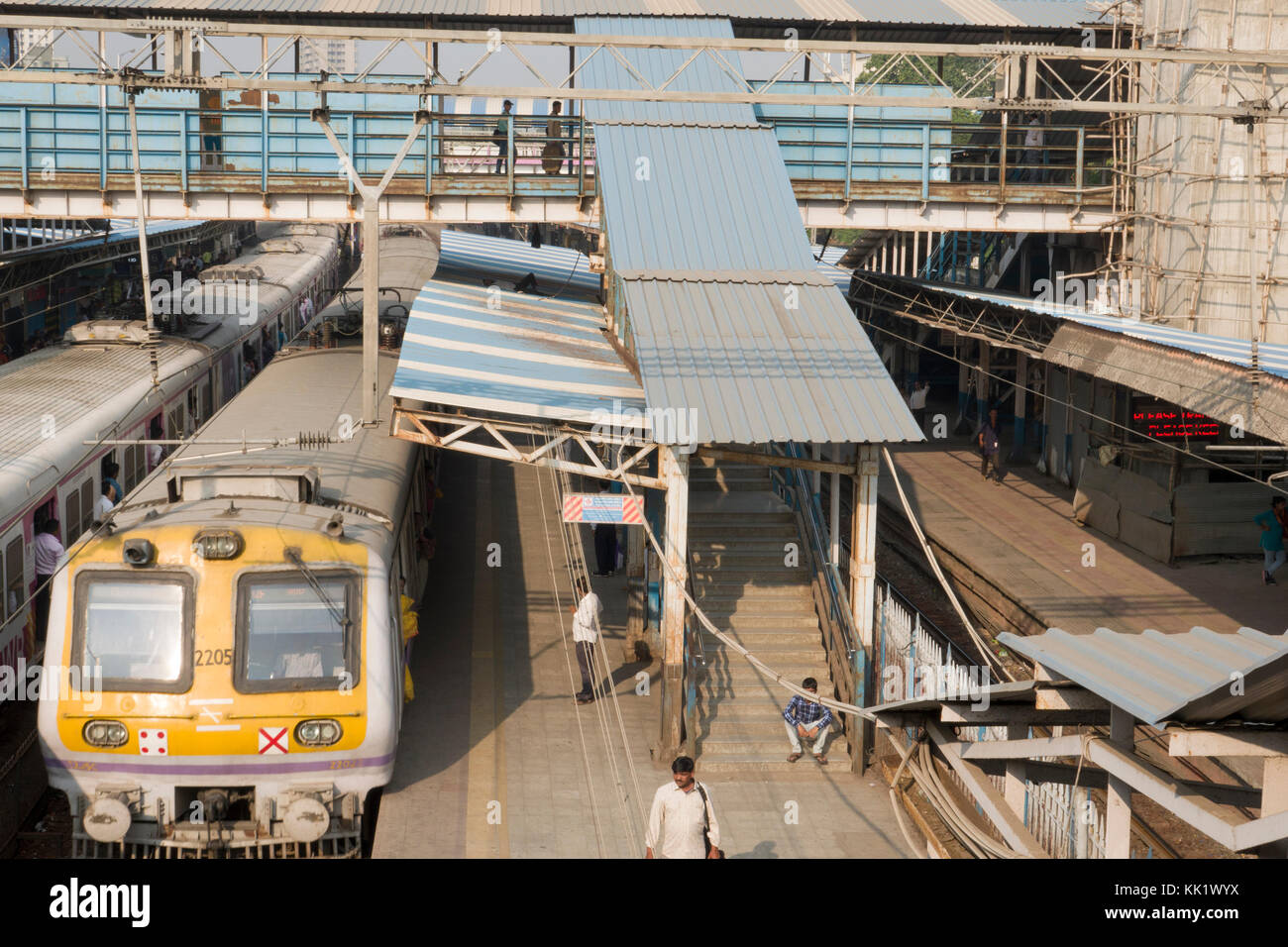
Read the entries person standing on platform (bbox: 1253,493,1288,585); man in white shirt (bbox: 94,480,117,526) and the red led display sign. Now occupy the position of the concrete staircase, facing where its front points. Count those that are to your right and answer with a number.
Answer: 1

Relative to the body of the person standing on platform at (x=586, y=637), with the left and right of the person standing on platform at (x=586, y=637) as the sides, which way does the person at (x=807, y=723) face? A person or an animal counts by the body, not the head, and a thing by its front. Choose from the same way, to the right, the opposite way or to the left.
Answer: to the left

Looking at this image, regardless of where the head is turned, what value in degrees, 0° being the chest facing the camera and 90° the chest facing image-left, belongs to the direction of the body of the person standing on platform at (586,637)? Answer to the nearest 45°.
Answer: approximately 90°

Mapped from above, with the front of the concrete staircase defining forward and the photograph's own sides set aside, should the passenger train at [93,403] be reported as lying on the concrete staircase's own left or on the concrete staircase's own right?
on the concrete staircase's own right

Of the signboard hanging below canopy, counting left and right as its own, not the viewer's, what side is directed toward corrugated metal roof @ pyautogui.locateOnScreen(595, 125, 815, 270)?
back

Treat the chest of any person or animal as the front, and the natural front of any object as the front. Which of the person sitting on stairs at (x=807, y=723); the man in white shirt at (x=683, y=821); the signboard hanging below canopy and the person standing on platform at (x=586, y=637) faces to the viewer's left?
the person standing on platform at (x=586, y=637)
